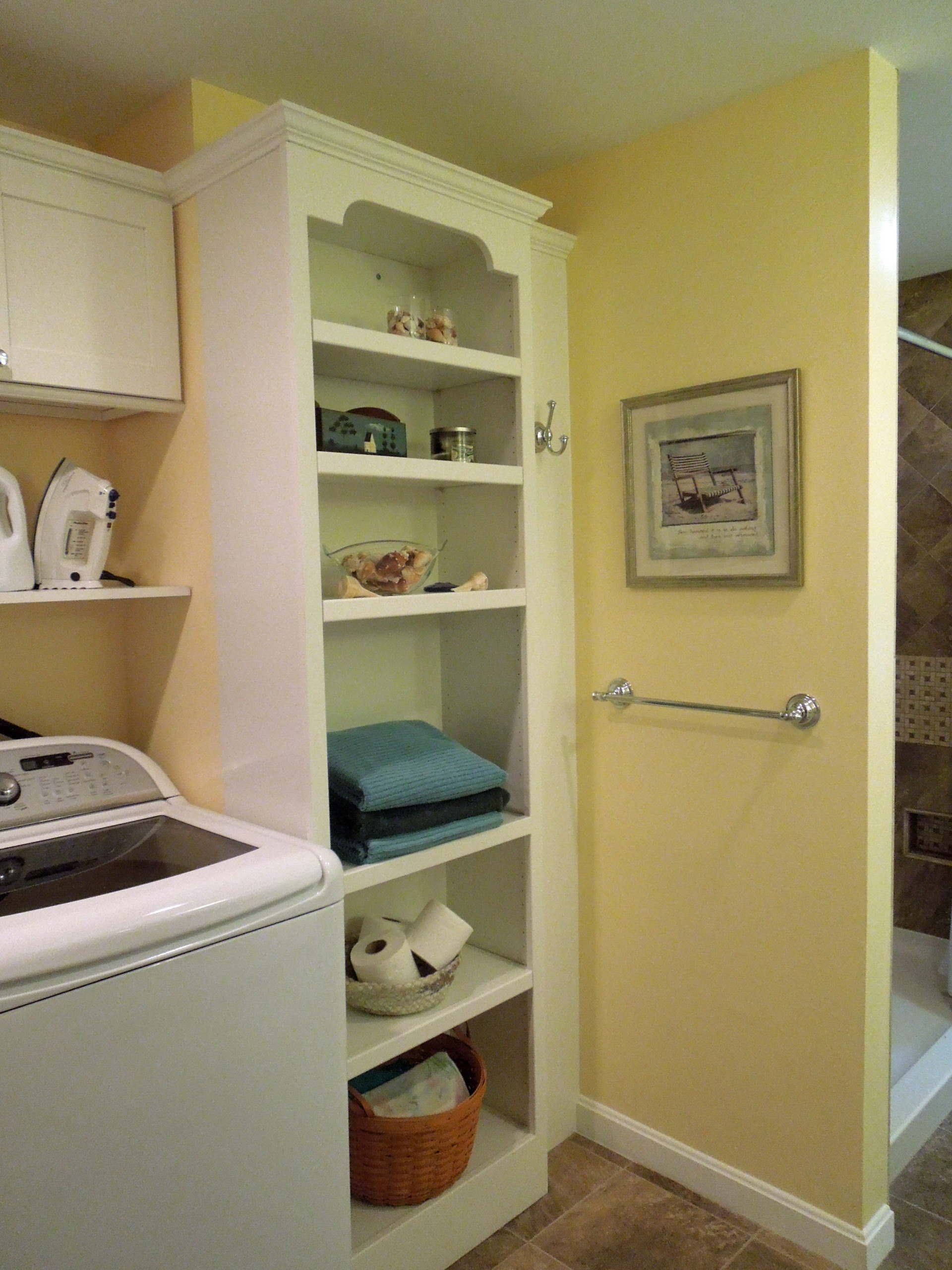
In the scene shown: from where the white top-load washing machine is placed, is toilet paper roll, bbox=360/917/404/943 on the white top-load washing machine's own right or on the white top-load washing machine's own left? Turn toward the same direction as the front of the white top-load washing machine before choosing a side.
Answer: on the white top-load washing machine's own left

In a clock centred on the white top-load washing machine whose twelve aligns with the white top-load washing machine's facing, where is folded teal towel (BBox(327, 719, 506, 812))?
The folded teal towel is roughly at 9 o'clock from the white top-load washing machine.

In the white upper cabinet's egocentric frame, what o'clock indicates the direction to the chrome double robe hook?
The chrome double robe hook is roughly at 10 o'clock from the white upper cabinet.
